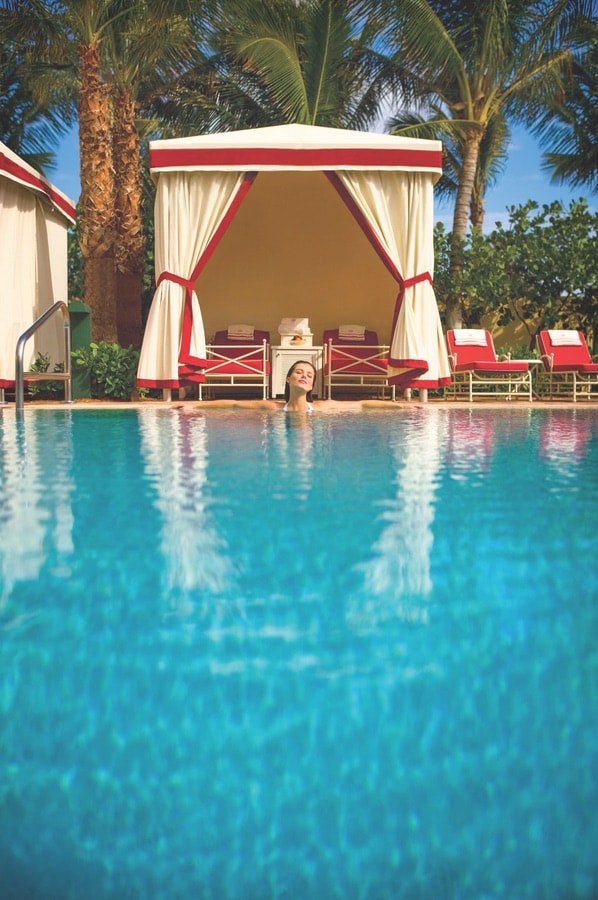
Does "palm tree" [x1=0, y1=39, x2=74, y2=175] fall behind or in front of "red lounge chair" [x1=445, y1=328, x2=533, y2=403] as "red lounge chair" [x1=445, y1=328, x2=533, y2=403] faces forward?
behind

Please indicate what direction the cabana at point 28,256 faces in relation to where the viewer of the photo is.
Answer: facing the viewer and to the right of the viewer

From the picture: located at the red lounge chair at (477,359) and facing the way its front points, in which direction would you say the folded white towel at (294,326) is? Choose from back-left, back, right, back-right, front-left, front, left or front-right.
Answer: back-right

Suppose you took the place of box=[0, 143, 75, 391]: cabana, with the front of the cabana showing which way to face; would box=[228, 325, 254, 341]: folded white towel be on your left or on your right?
on your left

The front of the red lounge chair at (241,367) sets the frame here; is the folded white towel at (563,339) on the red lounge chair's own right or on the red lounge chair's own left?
on the red lounge chair's own left

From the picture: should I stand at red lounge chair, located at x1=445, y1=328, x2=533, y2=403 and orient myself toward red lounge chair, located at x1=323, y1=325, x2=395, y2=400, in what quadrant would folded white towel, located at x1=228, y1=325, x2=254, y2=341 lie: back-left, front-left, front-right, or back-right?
front-right

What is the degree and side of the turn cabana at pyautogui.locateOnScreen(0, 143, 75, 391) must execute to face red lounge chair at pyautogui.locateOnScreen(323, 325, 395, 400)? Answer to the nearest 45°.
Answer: approximately 45° to its left

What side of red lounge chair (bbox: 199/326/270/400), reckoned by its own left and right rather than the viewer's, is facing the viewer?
front

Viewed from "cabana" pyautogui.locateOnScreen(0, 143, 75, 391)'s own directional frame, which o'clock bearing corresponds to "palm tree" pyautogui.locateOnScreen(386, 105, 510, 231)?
The palm tree is roughly at 9 o'clock from the cabana.

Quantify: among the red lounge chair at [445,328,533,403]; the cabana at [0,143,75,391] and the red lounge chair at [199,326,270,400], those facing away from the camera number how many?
0

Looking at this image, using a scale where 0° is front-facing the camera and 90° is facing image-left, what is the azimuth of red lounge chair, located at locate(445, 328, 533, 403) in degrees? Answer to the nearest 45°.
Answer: approximately 315°

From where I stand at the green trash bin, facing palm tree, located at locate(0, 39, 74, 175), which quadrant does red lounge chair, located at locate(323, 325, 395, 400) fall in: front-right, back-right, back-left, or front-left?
back-right

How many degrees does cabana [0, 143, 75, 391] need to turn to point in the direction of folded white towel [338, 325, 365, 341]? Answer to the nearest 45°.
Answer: approximately 45° to its left

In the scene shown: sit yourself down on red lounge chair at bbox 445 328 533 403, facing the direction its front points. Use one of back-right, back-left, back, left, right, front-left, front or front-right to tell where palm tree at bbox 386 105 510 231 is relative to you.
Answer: back-left
